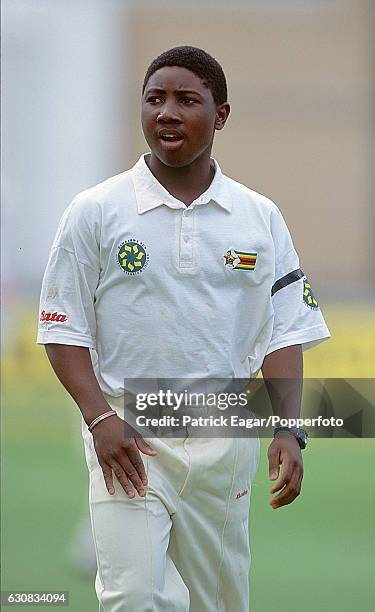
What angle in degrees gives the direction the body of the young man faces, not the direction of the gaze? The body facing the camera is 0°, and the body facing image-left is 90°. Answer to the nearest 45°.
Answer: approximately 0°

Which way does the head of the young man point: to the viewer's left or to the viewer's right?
to the viewer's left
